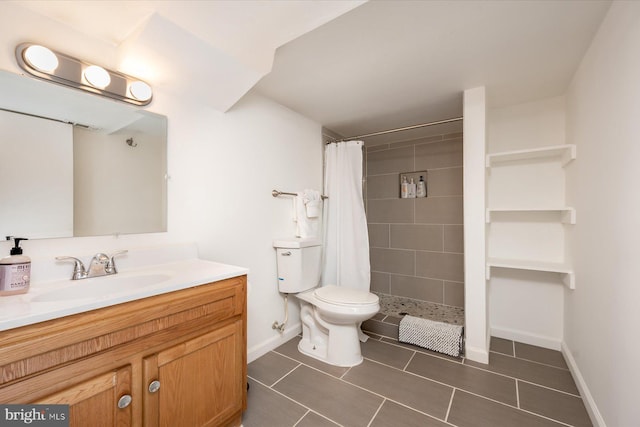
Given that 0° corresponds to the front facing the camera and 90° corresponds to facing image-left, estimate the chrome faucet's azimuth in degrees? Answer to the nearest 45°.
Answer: approximately 315°

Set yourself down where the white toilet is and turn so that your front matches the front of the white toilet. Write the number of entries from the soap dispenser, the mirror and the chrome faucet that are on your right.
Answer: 3

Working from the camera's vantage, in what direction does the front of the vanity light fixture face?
facing the viewer and to the right of the viewer

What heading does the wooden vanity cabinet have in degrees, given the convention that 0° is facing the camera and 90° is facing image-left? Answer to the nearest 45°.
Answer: approximately 315°

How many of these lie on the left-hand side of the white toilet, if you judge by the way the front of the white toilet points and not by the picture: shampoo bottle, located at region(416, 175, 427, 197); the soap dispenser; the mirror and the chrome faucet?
1

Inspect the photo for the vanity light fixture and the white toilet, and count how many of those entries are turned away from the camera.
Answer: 0

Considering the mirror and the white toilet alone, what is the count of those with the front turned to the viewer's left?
0

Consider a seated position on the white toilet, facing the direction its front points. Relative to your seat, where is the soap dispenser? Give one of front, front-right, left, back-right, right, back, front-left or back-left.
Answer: right

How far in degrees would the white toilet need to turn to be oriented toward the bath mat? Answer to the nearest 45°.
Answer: approximately 45° to its left
